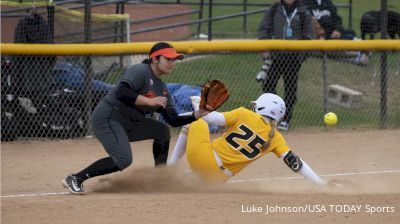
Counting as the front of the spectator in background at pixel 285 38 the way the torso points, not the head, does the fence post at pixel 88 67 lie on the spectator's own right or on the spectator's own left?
on the spectator's own right

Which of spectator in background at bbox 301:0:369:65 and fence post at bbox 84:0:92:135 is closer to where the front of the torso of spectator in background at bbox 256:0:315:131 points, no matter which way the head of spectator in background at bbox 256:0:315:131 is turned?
the fence post

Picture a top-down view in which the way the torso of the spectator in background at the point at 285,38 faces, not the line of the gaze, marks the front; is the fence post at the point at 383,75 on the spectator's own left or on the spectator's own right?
on the spectator's own left

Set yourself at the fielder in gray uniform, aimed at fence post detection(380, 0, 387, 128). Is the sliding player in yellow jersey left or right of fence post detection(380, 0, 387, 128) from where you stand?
right

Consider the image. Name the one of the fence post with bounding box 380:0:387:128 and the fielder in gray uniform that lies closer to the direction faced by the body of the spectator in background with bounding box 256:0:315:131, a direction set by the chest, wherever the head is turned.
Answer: the fielder in gray uniform

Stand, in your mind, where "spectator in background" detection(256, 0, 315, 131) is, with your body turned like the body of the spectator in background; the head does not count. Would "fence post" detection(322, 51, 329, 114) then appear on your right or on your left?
on your left

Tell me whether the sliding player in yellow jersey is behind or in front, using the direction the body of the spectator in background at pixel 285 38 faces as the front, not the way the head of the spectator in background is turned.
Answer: in front

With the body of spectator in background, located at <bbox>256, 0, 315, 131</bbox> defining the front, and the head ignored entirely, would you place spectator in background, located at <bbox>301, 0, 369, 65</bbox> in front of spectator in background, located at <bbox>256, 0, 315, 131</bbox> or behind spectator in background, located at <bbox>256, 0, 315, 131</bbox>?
behind

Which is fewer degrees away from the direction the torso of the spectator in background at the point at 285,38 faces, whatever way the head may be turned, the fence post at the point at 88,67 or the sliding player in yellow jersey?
the sliding player in yellow jersey

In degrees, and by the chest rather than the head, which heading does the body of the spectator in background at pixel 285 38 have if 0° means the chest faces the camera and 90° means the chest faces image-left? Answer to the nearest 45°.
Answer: approximately 0°

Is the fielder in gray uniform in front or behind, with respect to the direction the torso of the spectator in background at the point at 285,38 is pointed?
in front

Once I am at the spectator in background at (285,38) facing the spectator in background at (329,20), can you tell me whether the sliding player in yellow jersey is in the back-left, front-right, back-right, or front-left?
back-right

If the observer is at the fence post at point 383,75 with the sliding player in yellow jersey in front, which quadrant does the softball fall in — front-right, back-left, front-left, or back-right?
front-right
